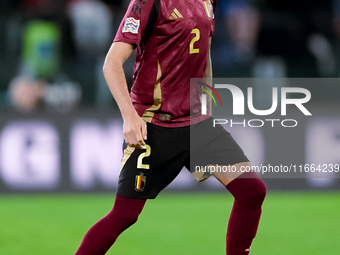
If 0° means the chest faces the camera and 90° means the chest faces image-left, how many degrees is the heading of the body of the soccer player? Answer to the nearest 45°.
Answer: approximately 315°
